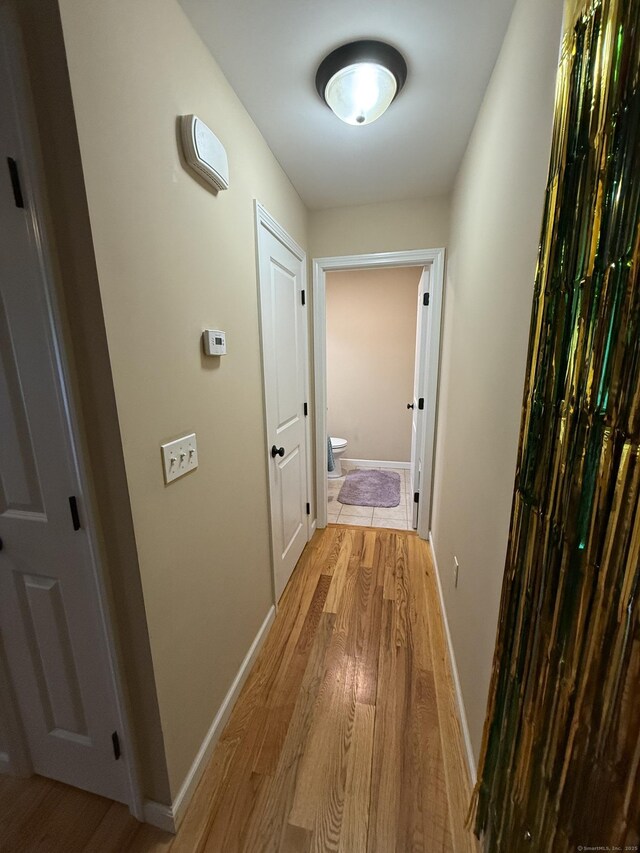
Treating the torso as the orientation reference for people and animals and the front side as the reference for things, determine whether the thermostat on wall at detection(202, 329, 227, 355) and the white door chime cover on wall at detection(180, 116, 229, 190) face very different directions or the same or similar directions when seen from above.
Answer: same or similar directions

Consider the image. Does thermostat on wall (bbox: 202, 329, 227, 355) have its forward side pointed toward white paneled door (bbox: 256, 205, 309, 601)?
no

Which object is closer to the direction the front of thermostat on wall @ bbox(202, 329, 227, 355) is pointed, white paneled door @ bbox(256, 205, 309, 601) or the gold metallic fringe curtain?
the gold metallic fringe curtain

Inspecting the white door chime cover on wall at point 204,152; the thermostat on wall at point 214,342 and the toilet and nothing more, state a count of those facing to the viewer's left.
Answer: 0

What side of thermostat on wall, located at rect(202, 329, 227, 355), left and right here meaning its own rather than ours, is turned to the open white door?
left

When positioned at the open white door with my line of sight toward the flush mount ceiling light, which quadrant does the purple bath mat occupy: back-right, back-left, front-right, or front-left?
back-right

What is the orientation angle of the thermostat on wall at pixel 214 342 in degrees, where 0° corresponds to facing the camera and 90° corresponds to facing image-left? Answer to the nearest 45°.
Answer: approximately 315°

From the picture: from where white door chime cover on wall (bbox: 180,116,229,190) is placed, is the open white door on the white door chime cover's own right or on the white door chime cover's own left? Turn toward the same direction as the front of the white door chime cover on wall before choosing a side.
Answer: on the white door chime cover's own left

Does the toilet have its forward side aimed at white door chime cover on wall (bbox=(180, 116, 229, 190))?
no

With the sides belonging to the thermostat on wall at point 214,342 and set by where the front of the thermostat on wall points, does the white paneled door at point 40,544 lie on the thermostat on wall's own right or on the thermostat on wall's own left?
on the thermostat on wall's own right

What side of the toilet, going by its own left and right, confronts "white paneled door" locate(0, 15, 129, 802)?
right

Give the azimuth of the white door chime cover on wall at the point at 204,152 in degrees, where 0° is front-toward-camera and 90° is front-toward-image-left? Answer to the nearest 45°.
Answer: approximately 315°

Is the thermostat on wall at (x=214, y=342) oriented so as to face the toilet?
no

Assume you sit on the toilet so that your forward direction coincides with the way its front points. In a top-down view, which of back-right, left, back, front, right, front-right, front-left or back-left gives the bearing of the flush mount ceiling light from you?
right

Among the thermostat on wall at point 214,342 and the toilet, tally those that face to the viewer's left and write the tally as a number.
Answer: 0

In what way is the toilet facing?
to the viewer's right
